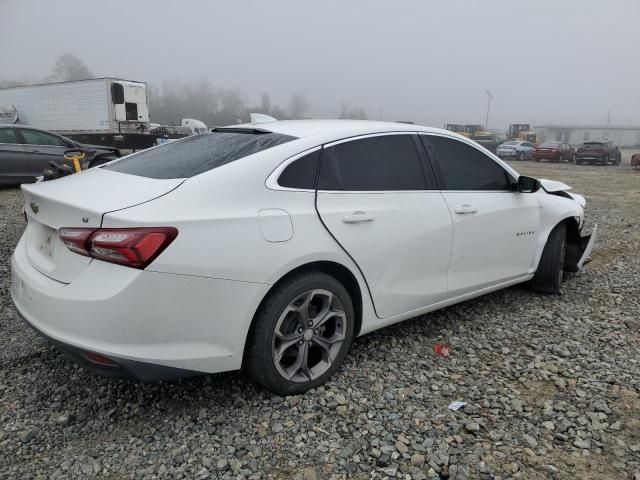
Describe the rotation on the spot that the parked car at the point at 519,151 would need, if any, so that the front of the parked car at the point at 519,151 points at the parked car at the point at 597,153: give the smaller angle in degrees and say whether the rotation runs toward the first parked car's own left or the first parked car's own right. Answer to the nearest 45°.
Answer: approximately 90° to the first parked car's own right

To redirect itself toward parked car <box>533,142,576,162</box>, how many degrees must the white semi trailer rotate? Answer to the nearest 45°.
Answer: approximately 45° to its left

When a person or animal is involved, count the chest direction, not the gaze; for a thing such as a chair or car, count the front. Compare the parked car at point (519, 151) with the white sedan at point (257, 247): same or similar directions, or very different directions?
very different directions

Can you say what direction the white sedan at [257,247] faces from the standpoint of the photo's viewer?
facing away from the viewer and to the right of the viewer

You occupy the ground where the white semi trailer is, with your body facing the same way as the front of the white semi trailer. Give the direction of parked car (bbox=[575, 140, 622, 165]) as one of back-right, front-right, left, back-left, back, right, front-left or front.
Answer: front-left

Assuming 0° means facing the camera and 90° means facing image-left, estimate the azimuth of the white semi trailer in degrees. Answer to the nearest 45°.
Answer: approximately 315°

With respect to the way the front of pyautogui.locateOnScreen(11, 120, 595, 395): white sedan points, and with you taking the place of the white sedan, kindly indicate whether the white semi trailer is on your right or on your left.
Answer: on your left
